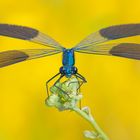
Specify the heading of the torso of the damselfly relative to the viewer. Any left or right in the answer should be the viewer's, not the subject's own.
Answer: facing the viewer
